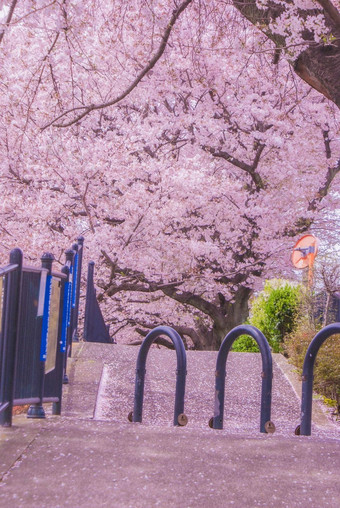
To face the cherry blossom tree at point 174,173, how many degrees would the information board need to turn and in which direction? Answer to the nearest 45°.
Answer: approximately 90° to its left

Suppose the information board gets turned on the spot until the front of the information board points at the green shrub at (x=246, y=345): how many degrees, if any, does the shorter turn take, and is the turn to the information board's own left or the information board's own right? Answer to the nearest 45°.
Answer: approximately 45° to the information board's own left

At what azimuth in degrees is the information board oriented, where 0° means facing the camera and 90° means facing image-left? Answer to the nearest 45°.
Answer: approximately 270°

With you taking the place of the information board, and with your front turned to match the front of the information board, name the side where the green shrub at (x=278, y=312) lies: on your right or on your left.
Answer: on your left
